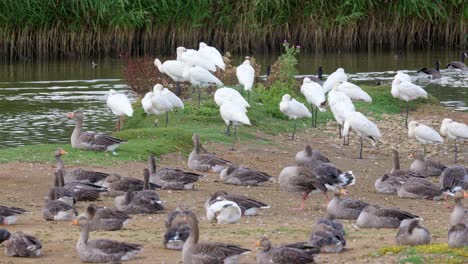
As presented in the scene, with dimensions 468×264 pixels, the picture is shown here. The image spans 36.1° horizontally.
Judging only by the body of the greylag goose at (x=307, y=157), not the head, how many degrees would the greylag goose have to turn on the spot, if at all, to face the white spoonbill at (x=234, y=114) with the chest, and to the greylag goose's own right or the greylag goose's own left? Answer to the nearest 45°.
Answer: approximately 45° to the greylag goose's own right

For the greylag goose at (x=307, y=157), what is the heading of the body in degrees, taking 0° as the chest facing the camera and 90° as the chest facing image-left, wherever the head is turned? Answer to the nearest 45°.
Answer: approximately 90°

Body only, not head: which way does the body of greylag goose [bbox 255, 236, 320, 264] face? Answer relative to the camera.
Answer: to the viewer's left

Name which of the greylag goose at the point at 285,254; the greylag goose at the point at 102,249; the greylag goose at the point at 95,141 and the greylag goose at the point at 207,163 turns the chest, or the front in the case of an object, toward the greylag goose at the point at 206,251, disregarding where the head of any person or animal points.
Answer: the greylag goose at the point at 285,254

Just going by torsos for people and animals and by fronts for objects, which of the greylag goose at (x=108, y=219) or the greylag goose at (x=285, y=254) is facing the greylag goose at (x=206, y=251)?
the greylag goose at (x=285, y=254)

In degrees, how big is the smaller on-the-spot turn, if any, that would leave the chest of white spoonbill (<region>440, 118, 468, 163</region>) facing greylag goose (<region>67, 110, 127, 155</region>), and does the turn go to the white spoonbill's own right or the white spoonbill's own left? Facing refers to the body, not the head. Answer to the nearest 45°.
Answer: approximately 45° to the white spoonbill's own left

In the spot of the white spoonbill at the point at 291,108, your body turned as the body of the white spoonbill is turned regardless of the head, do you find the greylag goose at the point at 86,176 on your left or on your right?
on your left
